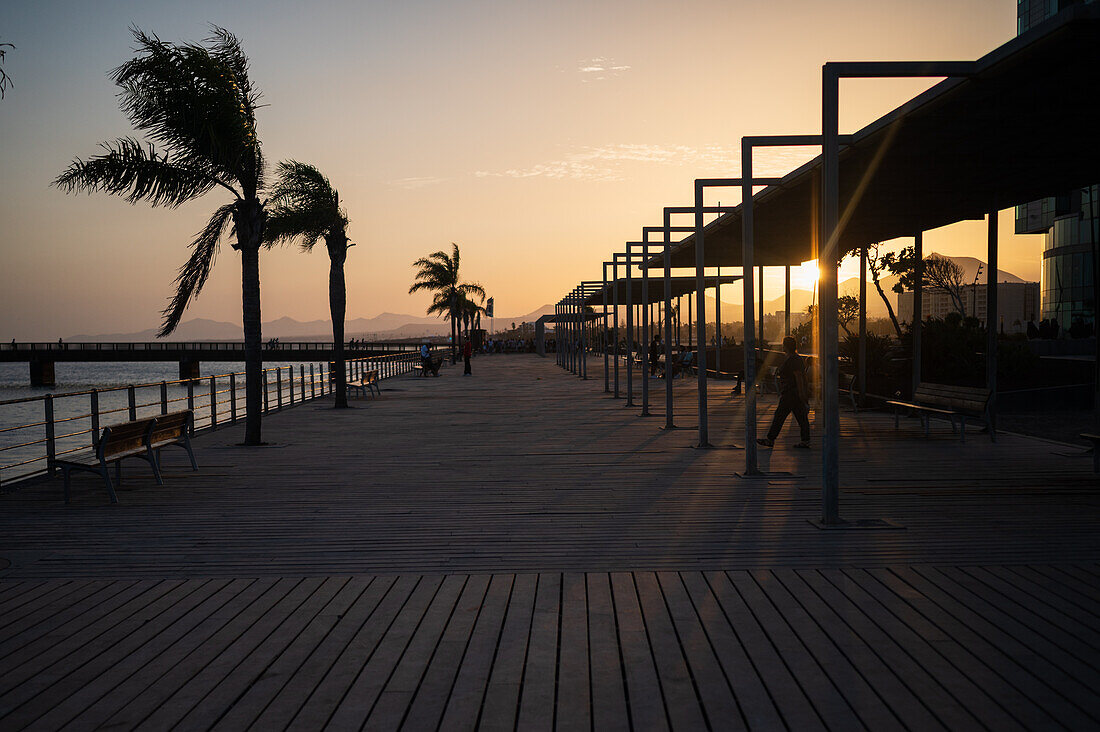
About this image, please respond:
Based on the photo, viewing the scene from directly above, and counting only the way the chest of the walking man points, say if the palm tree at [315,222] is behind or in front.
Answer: in front

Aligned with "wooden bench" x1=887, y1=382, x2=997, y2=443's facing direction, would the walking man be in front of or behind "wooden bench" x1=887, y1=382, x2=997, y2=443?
in front

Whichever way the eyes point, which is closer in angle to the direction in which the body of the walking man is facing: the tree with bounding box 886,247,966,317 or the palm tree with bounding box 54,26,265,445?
the palm tree

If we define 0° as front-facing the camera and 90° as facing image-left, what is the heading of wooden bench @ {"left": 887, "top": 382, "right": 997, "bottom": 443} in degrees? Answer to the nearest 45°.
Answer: approximately 45°

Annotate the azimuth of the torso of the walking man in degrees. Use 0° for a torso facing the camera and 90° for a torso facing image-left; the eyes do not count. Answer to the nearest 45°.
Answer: approximately 90°

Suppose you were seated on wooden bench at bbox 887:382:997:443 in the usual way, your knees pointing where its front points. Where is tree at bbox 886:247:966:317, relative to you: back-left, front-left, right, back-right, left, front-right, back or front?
back-right

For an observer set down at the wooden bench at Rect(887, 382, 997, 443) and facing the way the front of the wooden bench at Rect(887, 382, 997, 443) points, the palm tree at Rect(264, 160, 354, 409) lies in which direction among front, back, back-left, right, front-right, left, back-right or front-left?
front-right

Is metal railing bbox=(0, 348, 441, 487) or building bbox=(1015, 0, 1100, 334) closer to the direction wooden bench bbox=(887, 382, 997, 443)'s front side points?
the metal railing

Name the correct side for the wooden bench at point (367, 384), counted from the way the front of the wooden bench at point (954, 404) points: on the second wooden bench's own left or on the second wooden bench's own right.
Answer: on the second wooden bench's own right

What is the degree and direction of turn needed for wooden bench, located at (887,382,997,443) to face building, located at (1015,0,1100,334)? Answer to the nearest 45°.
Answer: approximately 135° to its right
